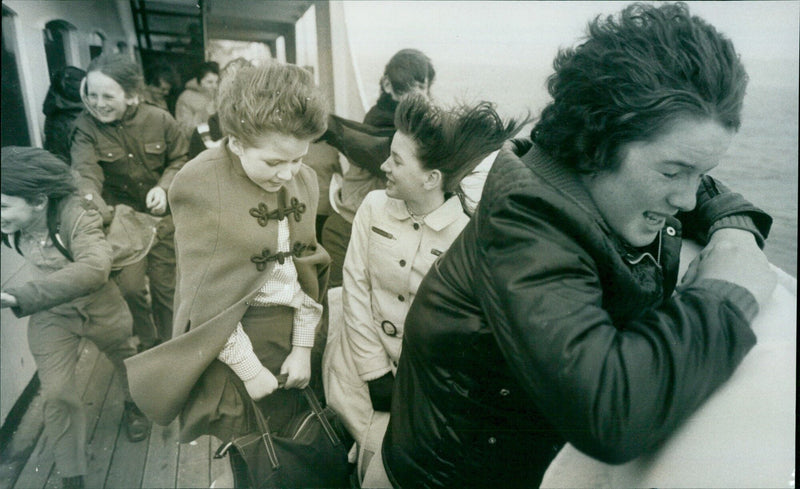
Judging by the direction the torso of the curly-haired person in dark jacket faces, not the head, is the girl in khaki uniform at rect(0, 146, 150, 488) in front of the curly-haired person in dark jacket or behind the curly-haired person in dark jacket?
behind

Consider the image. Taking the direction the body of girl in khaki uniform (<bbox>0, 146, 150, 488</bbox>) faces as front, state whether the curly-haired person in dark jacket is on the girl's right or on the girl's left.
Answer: on the girl's left

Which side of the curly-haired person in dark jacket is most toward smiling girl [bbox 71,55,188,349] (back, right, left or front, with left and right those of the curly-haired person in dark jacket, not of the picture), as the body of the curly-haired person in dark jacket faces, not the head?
back

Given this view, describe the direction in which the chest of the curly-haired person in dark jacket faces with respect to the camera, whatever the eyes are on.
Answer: to the viewer's right

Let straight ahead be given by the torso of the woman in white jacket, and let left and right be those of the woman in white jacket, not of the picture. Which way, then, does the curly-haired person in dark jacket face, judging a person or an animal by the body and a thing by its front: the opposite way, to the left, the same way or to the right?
to the left

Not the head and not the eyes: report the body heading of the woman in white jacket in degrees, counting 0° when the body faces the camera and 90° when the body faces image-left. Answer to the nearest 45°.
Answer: approximately 0°

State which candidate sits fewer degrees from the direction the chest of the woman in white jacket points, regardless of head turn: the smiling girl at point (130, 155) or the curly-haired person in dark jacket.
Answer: the curly-haired person in dark jacket

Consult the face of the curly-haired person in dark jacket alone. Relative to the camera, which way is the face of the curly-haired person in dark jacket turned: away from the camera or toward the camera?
toward the camera

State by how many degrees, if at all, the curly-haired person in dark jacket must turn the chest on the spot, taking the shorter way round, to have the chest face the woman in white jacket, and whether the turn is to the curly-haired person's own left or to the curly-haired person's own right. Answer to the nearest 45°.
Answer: approximately 135° to the curly-haired person's own left

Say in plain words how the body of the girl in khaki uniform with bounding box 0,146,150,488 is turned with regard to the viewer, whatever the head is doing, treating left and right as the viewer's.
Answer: facing the viewer and to the left of the viewer

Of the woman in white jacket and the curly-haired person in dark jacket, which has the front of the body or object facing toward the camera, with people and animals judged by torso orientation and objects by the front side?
the woman in white jacket
